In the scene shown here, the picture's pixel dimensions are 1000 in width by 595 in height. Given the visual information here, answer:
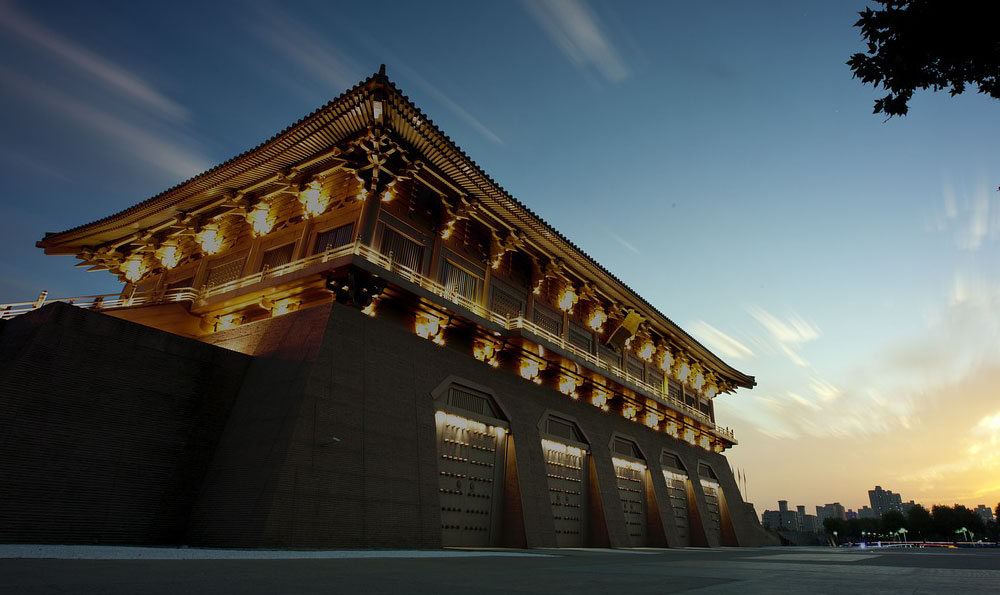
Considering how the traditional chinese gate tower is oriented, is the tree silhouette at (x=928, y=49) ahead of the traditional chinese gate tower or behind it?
ahead

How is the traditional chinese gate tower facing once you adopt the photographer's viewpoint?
facing the viewer and to the right of the viewer
